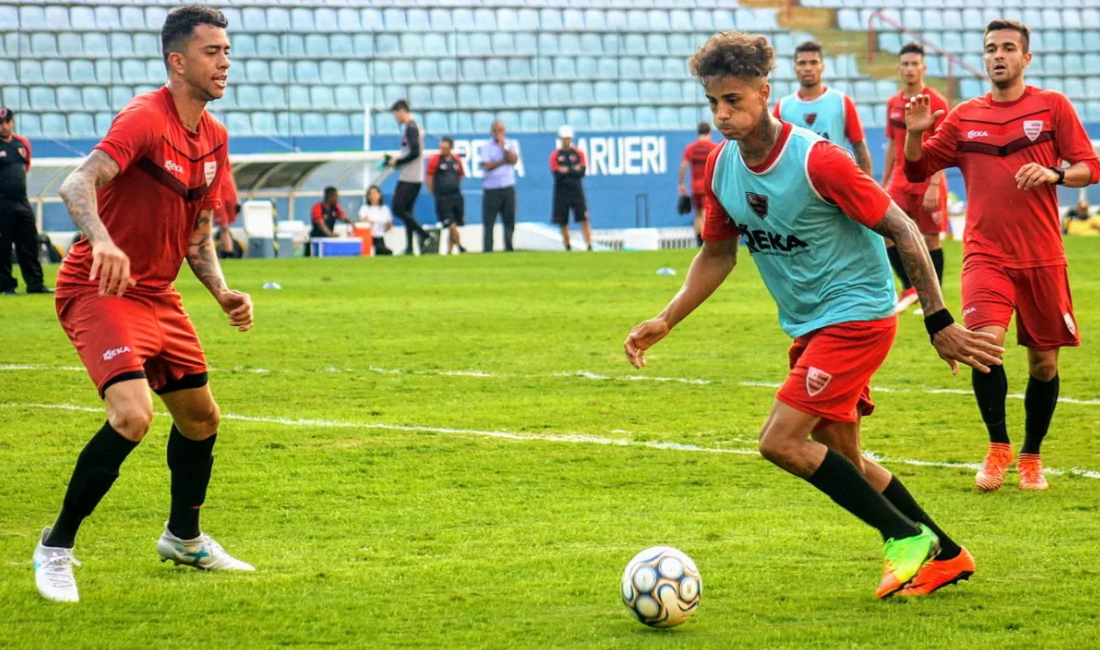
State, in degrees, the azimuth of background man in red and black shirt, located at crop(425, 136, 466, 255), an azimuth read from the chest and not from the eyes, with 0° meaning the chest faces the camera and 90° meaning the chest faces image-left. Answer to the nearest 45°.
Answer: approximately 0°

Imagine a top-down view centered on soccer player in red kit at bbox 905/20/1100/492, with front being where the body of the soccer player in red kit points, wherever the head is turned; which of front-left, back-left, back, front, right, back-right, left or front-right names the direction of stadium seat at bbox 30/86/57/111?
back-right

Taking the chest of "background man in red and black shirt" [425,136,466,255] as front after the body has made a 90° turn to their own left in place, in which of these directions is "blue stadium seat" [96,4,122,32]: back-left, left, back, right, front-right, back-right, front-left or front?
back-left

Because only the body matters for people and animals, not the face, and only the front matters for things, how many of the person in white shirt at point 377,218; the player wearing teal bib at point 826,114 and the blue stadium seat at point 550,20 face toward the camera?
3

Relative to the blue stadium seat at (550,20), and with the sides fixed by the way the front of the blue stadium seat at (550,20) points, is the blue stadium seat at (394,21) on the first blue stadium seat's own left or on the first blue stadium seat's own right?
on the first blue stadium seat's own right

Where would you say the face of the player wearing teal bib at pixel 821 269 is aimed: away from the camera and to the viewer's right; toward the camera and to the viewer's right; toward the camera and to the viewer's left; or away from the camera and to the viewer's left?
toward the camera and to the viewer's left

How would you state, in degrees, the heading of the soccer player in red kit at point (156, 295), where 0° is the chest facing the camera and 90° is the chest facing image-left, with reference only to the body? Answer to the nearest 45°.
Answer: approximately 315°

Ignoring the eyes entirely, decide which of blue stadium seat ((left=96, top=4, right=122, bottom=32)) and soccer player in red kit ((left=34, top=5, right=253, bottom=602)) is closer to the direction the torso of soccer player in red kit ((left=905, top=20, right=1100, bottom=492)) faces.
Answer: the soccer player in red kit

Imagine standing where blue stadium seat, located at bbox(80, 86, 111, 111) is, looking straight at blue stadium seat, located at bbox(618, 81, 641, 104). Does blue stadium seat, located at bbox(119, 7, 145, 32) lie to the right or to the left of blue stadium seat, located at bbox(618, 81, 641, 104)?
left

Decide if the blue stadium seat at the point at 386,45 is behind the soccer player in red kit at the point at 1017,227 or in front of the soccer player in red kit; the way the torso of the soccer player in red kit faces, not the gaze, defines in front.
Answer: behind
